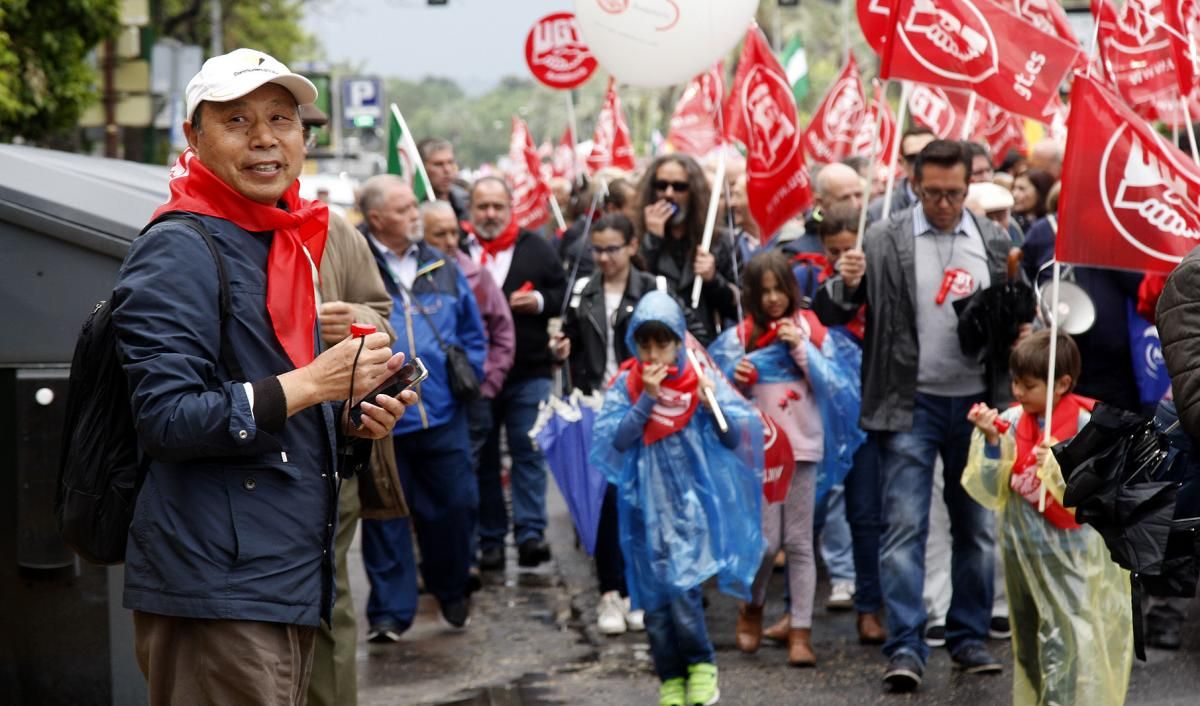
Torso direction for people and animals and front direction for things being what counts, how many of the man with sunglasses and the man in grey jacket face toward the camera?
2

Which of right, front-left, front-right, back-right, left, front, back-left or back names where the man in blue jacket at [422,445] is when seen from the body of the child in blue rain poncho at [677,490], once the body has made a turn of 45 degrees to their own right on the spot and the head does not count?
right

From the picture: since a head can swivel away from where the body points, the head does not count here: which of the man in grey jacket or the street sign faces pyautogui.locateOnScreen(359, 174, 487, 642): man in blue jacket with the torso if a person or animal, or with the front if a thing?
the street sign

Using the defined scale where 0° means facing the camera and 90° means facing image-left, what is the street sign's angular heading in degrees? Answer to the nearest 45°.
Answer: approximately 0°

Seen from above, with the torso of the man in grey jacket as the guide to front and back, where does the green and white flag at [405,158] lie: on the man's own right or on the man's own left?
on the man's own right

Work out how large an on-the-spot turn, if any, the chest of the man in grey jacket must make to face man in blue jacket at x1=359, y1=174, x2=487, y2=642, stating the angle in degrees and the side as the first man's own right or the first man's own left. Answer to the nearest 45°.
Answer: approximately 90° to the first man's own right

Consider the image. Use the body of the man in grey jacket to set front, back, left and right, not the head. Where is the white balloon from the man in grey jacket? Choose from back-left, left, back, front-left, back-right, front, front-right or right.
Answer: back-right

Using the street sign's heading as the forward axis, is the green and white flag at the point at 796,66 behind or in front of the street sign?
in front

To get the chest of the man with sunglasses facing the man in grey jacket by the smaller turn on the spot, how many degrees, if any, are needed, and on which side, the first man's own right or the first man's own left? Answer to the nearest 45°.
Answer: approximately 45° to the first man's own left
